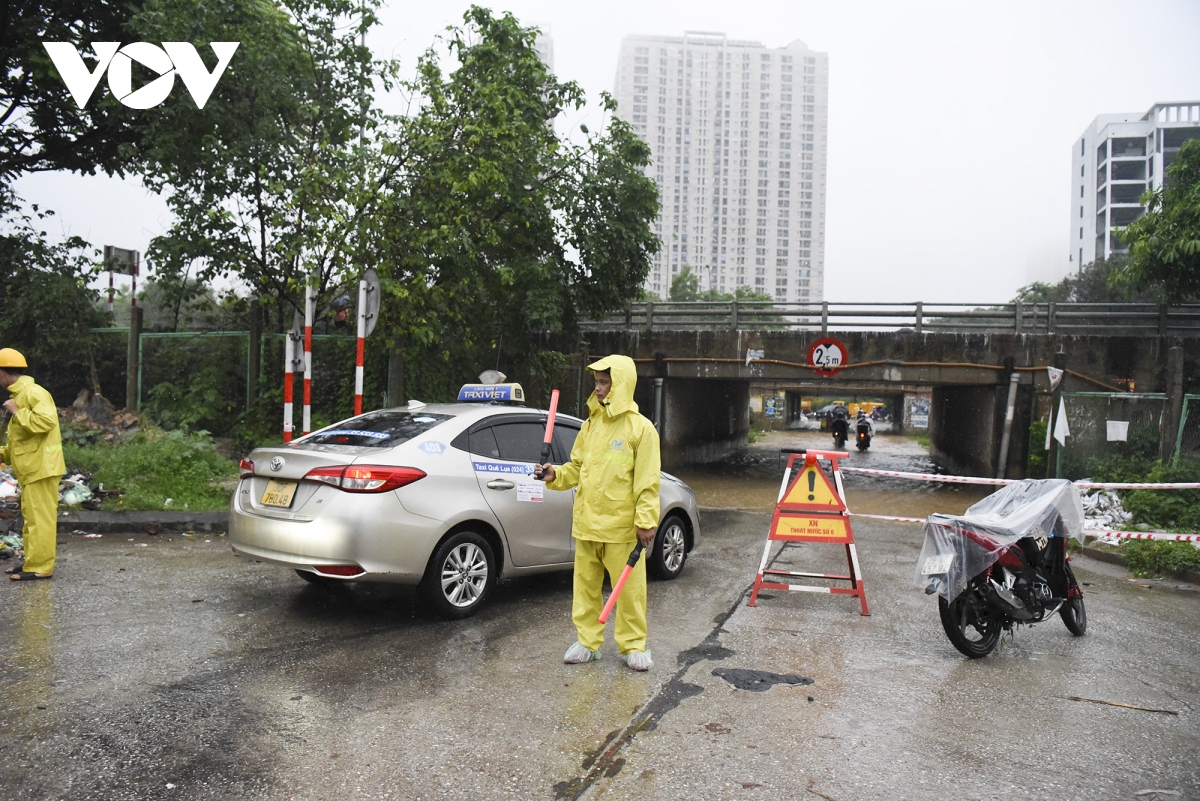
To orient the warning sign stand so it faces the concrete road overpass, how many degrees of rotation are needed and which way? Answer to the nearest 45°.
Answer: approximately 180°

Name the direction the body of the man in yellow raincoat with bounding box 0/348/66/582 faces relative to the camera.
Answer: to the viewer's left

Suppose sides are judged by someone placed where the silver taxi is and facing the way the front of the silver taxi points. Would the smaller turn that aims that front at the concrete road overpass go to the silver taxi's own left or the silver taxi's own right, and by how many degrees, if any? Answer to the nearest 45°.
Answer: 0° — it already faces it

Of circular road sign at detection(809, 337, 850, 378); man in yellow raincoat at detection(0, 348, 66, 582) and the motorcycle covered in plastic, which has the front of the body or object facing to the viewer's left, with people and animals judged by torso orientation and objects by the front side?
the man in yellow raincoat

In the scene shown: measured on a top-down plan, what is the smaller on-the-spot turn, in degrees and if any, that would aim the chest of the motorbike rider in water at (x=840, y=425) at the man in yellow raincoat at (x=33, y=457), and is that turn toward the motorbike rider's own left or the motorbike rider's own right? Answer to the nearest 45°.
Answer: approximately 180°

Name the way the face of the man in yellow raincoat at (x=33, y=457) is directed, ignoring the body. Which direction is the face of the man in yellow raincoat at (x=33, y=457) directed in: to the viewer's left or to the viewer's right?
to the viewer's left

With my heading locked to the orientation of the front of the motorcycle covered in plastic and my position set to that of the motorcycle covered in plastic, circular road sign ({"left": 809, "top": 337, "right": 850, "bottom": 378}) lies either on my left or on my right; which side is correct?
on my left

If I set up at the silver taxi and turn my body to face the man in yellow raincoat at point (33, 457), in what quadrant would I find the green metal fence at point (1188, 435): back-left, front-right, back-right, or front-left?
back-right
